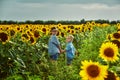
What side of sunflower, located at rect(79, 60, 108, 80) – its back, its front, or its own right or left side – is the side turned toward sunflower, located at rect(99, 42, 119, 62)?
back

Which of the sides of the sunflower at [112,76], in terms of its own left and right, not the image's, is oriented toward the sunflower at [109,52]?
back

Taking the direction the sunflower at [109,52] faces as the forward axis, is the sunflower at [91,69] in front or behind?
in front

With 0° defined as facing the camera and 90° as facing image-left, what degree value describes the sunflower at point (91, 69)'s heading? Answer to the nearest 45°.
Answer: approximately 0°

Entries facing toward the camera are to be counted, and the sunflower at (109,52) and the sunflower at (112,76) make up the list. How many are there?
2

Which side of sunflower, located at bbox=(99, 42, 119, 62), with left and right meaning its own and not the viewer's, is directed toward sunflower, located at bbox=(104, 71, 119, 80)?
front
